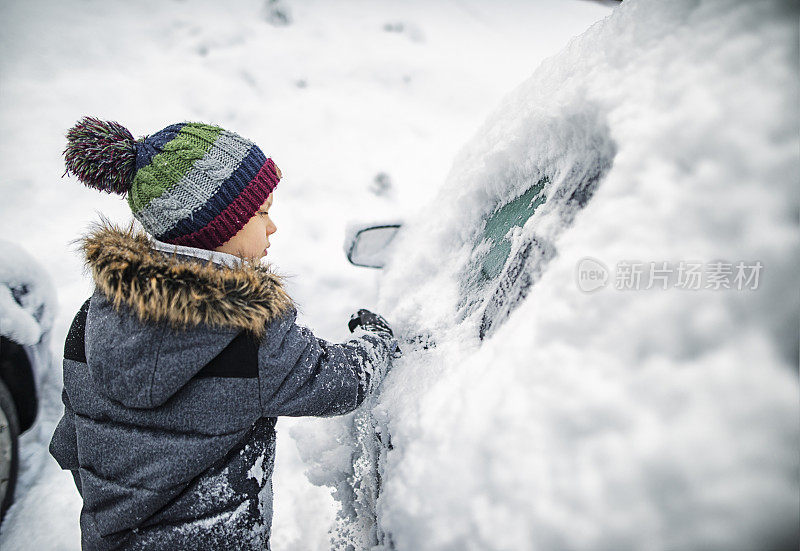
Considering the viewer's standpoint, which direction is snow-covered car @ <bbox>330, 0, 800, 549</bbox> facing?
facing away from the viewer and to the left of the viewer

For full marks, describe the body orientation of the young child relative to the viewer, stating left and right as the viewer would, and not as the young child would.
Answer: facing away from the viewer and to the right of the viewer

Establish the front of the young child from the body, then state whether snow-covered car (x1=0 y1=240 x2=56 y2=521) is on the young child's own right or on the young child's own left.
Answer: on the young child's own left
